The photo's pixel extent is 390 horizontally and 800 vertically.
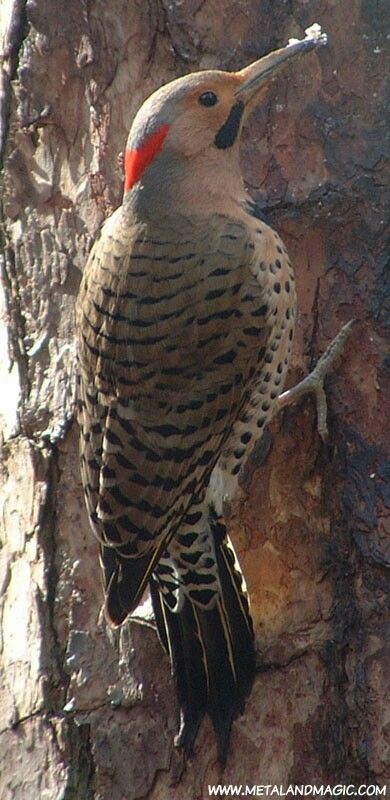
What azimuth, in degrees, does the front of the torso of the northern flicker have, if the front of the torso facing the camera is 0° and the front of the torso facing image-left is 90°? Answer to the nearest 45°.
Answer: approximately 225°
